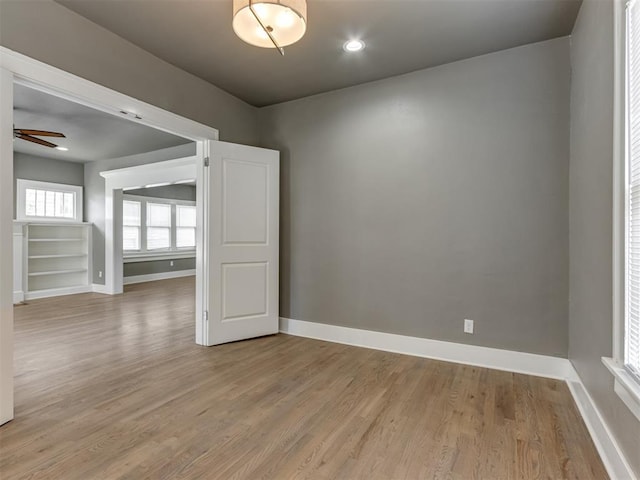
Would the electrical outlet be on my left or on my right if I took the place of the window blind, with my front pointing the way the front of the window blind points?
on my right

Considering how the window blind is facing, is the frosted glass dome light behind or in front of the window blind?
in front

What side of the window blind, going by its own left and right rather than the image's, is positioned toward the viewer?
left

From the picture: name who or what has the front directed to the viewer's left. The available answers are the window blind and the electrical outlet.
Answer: the window blind

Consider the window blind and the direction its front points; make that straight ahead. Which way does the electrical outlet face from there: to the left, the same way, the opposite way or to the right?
to the left

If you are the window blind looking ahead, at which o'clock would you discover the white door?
The white door is roughly at 12 o'clock from the window blind.

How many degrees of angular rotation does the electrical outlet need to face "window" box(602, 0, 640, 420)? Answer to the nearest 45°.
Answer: approximately 45° to its left

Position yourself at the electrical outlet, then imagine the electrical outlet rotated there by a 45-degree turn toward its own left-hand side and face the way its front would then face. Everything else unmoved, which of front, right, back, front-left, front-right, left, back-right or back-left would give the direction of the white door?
back-right

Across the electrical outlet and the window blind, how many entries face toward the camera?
1

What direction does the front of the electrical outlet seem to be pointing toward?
toward the camera
